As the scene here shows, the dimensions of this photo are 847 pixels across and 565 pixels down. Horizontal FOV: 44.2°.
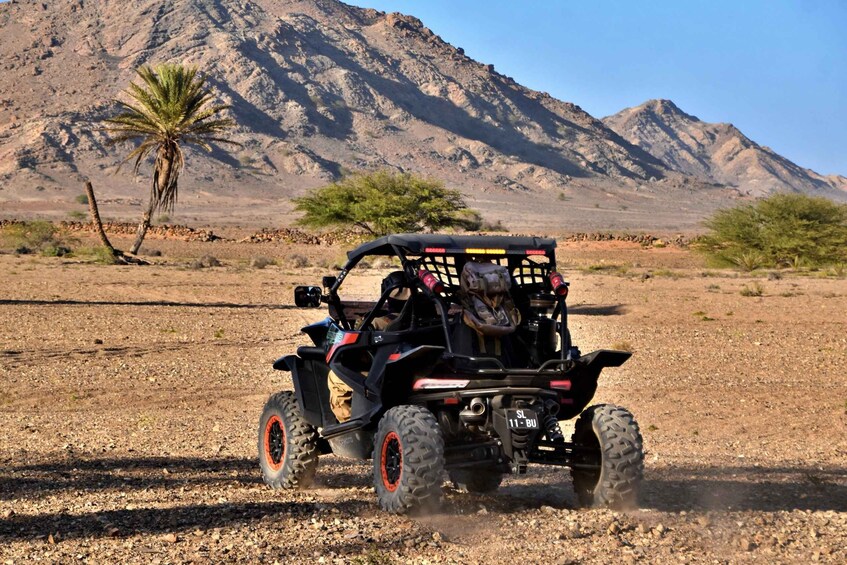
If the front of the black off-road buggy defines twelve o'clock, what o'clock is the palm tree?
The palm tree is roughly at 1 o'clock from the black off-road buggy.

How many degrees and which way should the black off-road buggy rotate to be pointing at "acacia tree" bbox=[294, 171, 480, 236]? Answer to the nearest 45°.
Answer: approximately 45° to its right

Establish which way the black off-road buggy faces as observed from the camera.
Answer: facing away from the viewer and to the left of the viewer
